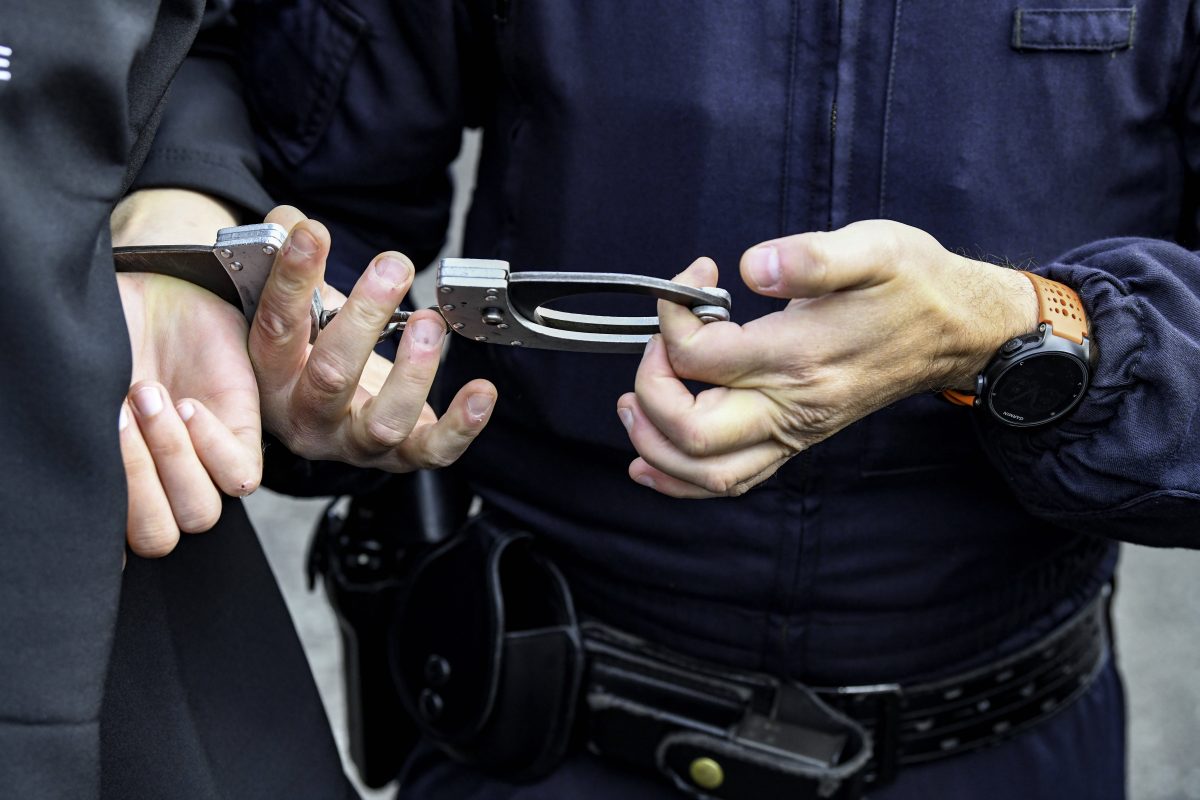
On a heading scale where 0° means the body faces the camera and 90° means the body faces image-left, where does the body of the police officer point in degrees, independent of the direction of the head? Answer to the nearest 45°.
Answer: approximately 0°
